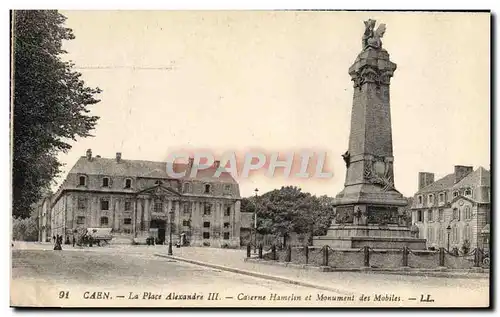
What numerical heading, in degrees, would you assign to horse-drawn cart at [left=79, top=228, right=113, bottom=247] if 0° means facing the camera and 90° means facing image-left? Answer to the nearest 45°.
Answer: approximately 90°

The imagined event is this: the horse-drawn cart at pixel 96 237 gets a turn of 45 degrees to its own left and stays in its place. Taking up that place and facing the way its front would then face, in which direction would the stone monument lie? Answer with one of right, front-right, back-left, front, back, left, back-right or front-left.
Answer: left

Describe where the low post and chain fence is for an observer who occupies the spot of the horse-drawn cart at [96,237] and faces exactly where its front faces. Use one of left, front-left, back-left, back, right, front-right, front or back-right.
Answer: back-left
